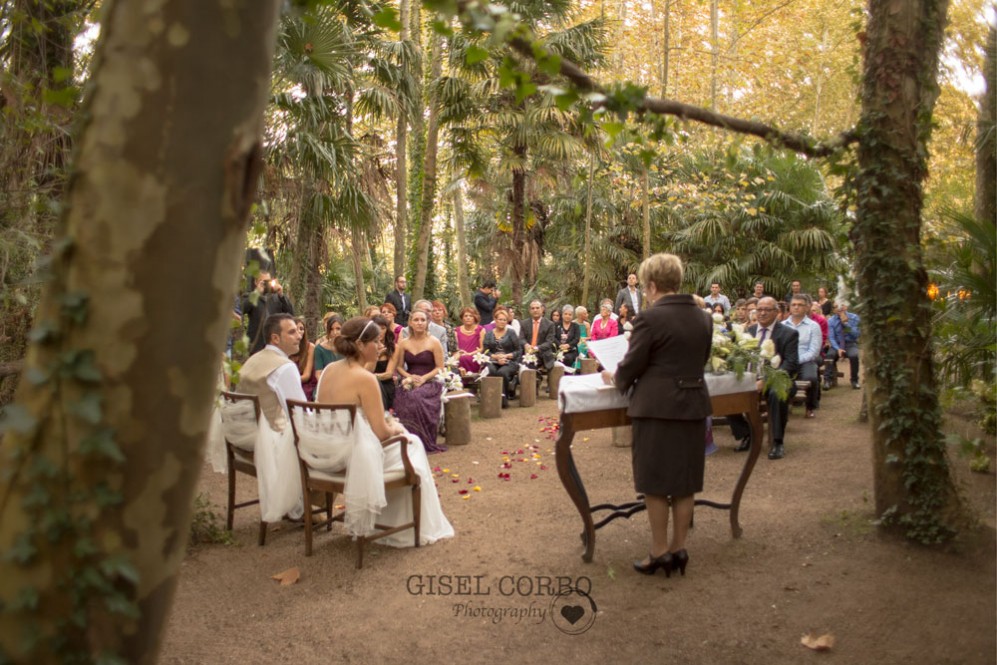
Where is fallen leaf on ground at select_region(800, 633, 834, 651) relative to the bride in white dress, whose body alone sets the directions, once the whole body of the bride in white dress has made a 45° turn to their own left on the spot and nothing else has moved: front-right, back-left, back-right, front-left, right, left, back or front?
back-right

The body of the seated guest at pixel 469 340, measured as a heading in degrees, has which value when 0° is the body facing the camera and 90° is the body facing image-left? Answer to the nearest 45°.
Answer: approximately 0°

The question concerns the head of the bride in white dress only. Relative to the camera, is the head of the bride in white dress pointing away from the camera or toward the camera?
away from the camera

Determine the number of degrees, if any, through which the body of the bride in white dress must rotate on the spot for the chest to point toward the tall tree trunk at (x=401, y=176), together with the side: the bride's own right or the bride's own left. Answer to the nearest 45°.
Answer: approximately 45° to the bride's own left

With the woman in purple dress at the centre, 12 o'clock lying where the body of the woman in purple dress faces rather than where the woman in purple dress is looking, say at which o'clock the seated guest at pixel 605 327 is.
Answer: The seated guest is roughly at 7 o'clock from the woman in purple dress.

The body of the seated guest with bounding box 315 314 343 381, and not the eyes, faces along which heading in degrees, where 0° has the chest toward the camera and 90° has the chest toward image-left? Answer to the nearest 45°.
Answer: approximately 315°

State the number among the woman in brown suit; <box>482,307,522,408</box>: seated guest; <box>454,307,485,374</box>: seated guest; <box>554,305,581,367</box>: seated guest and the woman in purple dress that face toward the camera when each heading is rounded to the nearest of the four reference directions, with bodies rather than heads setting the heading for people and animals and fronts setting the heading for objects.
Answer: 4

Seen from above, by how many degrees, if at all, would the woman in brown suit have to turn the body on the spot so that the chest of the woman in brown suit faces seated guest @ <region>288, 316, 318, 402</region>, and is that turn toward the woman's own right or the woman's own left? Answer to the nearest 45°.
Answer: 0° — they already face them

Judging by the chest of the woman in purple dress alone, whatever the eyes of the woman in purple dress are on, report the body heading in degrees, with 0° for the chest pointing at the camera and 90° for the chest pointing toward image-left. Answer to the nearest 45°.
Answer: approximately 0°

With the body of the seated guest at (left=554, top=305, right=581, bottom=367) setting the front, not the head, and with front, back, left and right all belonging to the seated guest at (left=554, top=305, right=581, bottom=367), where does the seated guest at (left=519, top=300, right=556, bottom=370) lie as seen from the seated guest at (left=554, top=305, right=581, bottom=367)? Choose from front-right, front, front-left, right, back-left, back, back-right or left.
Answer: front-right

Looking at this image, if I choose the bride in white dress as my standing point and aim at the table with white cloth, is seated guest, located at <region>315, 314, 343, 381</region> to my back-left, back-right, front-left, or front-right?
back-left

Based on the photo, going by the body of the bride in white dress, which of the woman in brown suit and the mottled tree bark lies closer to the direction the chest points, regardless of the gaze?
the woman in brown suit
